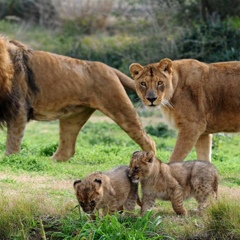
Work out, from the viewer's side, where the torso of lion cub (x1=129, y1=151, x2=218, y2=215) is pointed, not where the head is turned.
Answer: to the viewer's left

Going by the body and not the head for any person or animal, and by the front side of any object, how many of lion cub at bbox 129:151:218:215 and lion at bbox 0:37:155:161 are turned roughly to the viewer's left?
2

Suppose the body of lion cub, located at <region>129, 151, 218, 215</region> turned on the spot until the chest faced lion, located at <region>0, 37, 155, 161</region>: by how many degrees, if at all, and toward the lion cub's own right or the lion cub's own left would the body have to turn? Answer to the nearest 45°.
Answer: approximately 45° to the lion cub's own right

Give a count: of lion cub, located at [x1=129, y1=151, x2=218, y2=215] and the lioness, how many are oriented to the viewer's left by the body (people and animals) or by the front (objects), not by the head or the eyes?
2

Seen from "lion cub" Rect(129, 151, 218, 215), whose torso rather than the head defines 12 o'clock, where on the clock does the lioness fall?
The lioness is roughly at 3 o'clock from the lion cub.

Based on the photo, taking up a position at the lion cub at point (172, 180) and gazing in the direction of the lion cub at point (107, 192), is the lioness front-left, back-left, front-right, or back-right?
back-right

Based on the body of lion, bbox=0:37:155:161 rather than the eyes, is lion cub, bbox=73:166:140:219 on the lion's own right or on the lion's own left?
on the lion's own left

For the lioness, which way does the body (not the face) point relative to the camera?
to the viewer's left

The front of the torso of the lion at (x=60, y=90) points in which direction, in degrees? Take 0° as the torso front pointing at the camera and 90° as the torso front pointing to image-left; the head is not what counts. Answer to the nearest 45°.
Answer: approximately 90°
